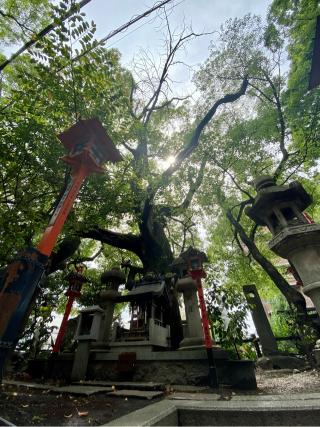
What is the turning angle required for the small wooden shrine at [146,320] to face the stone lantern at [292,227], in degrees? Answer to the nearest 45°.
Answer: approximately 90° to its left

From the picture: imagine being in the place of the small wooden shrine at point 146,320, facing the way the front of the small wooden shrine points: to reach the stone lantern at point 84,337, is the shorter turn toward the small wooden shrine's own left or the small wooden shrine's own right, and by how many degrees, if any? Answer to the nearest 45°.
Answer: approximately 45° to the small wooden shrine's own right

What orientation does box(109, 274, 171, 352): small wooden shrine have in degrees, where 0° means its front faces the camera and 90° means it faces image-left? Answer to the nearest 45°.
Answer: approximately 45°

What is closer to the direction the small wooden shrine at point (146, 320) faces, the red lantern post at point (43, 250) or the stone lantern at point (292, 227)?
the red lantern post

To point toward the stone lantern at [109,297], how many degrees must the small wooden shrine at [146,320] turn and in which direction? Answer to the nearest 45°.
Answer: approximately 45° to its right

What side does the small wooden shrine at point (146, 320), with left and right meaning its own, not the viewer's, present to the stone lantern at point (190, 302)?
left

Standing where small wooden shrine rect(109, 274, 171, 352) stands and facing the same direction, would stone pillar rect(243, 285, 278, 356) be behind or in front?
behind

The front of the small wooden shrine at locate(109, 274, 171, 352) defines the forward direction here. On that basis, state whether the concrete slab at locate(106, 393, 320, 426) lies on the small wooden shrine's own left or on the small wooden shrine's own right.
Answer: on the small wooden shrine's own left

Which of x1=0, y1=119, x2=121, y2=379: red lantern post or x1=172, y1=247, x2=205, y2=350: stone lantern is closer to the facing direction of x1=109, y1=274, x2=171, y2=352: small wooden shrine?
the red lantern post
